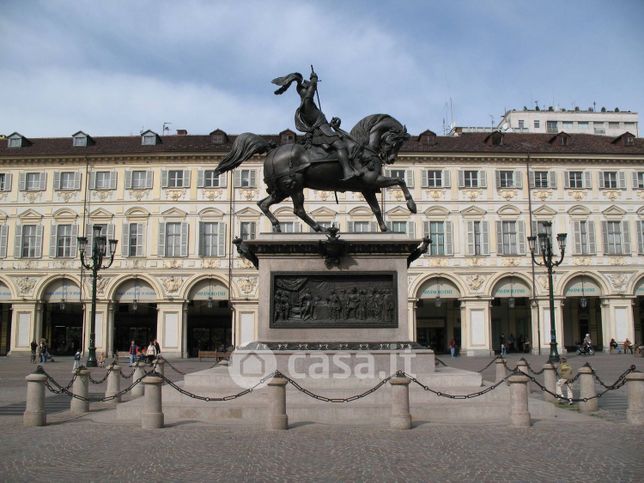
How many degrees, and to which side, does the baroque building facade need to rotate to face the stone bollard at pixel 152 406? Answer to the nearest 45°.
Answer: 0° — it already faces it

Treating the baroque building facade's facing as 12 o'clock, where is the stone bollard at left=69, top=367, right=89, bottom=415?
The stone bollard is roughly at 12 o'clock from the baroque building facade.

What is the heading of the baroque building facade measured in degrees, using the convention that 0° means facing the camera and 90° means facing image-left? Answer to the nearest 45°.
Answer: approximately 0°

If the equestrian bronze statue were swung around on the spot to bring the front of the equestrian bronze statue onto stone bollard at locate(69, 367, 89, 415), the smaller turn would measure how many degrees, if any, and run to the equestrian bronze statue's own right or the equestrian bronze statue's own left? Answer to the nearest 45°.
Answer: approximately 180°

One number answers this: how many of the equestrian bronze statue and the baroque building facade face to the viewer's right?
1

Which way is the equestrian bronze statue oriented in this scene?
to the viewer's right

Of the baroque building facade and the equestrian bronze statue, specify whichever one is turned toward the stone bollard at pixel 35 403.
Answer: the baroque building facade

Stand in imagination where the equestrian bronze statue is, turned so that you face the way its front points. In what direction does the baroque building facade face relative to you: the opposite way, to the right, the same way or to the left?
to the right

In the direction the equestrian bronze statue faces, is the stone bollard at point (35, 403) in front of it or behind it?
behind
